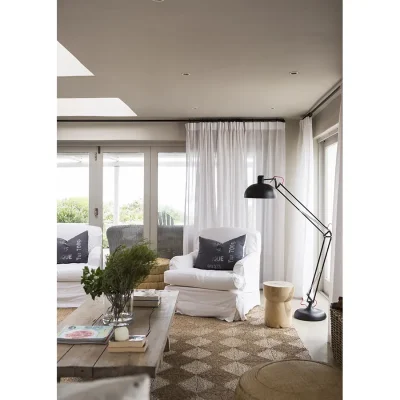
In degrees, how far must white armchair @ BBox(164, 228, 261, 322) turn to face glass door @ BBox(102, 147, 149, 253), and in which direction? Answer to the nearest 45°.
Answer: approximately 90° to its right

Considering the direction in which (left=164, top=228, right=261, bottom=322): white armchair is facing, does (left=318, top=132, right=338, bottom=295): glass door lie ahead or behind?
behind

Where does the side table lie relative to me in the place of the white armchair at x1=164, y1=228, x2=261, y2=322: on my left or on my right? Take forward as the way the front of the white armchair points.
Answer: on my left

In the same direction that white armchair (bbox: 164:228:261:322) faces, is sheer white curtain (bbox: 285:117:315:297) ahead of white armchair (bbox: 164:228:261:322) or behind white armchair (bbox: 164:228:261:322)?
behind

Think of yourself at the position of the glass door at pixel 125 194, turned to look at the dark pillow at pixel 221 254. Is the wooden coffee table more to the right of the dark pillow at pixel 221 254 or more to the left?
right

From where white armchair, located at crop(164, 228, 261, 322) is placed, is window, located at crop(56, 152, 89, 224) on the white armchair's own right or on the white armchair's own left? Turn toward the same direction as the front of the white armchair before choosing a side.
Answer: on the white armchair's own right

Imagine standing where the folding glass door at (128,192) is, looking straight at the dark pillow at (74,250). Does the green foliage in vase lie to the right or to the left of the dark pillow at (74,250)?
left

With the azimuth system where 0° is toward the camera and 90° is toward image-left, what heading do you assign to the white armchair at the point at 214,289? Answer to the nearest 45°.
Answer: approximately 45°
